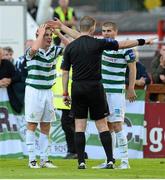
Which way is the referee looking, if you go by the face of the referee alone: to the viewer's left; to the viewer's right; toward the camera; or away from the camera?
away from the camera

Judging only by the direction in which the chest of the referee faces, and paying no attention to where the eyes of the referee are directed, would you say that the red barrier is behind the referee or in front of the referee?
in front

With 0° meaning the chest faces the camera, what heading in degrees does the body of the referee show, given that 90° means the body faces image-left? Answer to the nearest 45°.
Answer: approximately 180°
